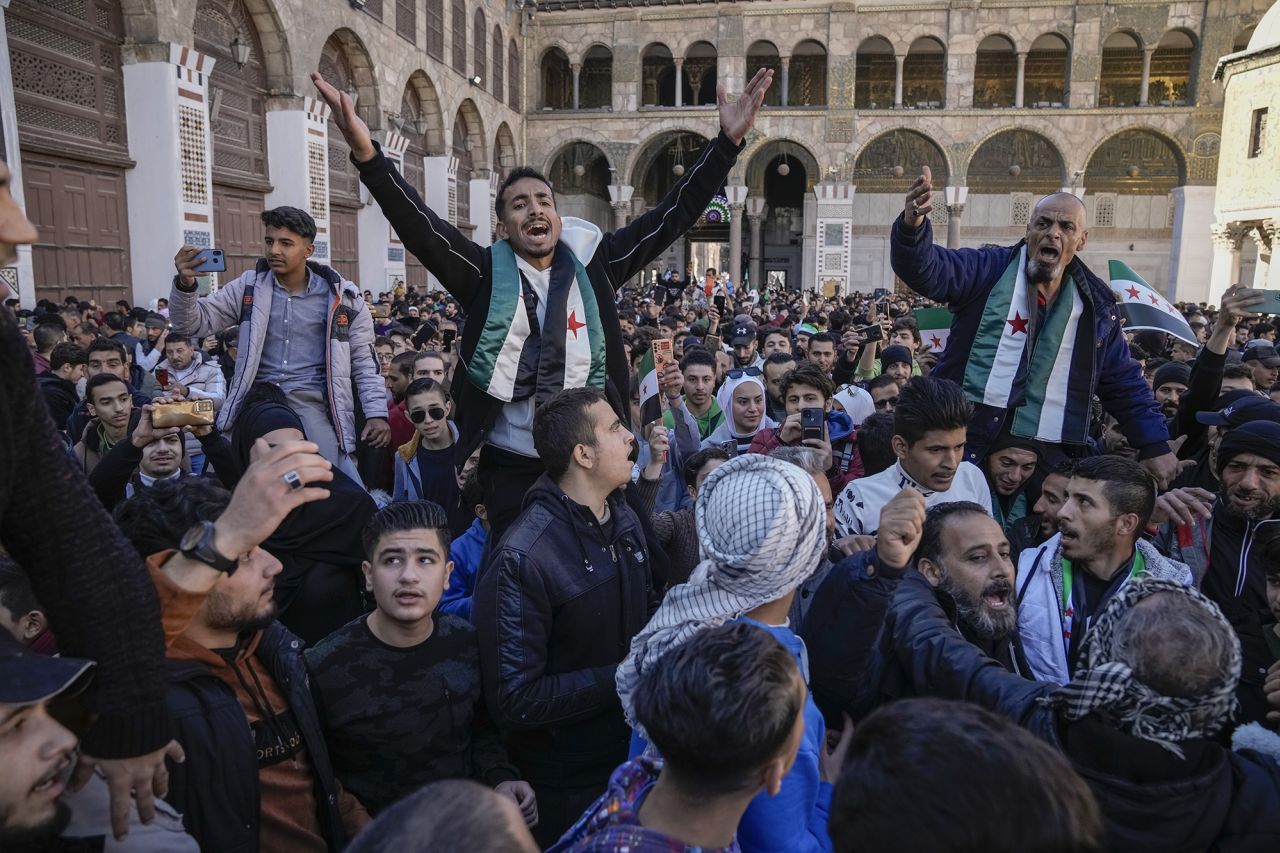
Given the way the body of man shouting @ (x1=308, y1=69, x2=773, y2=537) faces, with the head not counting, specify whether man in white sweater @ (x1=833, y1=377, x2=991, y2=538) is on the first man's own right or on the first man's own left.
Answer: on the first man's own left

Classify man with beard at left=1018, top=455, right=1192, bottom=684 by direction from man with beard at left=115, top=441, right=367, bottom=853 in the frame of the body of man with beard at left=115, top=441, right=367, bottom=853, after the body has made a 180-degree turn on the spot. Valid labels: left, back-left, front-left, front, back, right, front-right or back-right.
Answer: back-right

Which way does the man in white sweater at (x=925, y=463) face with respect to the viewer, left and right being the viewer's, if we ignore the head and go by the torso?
facing the viewer and to the right of the viewer

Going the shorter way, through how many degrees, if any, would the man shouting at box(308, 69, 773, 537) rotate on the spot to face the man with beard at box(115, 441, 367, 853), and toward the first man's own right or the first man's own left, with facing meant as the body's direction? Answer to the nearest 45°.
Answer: approximately 45° to the first man's own right

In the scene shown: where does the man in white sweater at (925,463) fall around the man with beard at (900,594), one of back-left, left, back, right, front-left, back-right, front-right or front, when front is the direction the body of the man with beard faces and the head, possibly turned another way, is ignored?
back-left

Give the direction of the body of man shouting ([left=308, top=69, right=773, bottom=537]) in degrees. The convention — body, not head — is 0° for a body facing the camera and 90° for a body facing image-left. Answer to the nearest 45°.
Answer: approximately 0°

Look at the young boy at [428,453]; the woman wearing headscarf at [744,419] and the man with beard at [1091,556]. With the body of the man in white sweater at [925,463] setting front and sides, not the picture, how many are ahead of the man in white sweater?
1

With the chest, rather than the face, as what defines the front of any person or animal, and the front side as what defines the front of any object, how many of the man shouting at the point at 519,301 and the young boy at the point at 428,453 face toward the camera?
2

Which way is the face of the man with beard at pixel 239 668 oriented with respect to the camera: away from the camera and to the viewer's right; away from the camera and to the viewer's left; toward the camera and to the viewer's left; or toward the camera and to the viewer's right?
toward the camera and to the viewer's right

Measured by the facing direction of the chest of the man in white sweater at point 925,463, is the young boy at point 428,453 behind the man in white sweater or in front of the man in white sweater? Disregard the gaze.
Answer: behind
